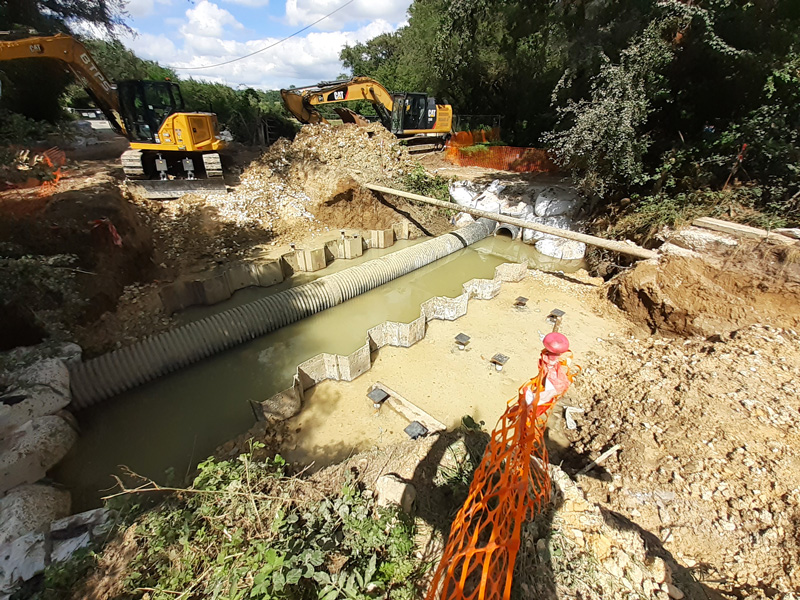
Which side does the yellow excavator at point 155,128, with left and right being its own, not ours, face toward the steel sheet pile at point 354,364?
left

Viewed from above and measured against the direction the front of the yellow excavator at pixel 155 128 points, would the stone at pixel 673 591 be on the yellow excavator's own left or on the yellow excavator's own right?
on the yellow excavator's own left

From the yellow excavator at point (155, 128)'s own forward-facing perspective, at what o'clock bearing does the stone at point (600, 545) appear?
The stone is roughly at 9 o'clock from the yellow excavator.

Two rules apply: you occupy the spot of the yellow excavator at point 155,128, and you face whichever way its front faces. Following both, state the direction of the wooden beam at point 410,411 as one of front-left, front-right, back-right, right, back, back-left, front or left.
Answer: left

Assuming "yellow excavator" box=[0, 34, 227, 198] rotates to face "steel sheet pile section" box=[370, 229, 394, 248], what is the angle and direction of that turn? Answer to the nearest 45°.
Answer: approximately 135° to its left

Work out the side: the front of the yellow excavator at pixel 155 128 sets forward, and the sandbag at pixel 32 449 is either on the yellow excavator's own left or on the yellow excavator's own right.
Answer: on the yellow excavator's own left

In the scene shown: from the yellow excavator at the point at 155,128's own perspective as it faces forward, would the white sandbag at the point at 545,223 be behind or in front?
behind

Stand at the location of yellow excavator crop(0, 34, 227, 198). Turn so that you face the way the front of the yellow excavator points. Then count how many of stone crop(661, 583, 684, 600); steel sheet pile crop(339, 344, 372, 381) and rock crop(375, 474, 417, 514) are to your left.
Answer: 3

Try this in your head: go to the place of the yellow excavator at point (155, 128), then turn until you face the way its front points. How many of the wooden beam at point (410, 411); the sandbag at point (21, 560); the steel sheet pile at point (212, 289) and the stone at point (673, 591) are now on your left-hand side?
4

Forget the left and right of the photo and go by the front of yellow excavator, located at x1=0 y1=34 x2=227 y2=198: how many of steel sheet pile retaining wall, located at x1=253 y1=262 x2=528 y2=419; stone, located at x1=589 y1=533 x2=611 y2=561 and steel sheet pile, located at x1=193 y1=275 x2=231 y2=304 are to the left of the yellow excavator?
3

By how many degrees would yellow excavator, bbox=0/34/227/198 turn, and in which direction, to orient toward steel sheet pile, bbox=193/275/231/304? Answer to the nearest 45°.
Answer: approximately 90° to its left

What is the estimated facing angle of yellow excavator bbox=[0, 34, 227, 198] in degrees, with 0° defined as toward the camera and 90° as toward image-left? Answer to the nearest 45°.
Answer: approximately 90°

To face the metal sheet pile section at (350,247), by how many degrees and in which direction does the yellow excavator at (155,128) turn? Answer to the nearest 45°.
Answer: approximately 135° to its left

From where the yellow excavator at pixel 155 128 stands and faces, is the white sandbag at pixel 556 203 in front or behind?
behind

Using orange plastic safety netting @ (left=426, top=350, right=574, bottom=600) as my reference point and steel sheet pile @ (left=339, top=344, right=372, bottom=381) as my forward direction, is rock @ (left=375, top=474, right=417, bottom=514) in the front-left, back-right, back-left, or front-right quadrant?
front-left

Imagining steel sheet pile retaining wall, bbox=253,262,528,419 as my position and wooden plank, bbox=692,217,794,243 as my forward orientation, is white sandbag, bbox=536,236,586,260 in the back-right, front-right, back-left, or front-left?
front-left
